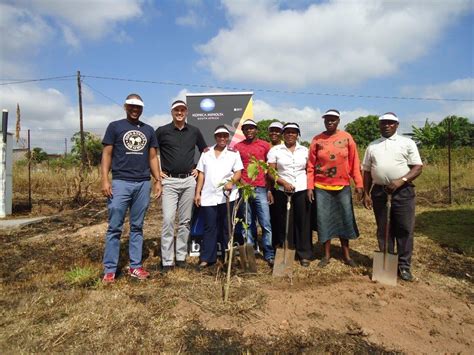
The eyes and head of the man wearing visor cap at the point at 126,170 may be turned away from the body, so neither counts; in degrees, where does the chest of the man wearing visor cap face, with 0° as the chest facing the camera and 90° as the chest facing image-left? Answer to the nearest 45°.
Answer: approximately 0°

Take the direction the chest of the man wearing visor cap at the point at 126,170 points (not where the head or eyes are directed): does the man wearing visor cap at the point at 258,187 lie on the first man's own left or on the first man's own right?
on the first man's own left

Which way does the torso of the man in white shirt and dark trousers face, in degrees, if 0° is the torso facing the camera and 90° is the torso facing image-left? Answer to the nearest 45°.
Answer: approximately 0°

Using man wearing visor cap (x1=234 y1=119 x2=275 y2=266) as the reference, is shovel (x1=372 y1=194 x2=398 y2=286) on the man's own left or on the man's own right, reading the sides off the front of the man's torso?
on the man's own left

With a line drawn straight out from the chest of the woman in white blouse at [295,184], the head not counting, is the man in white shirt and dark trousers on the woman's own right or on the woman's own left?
on the woman's own left

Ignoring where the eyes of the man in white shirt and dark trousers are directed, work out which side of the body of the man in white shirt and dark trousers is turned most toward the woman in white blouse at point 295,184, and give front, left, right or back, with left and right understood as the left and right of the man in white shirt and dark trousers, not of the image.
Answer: right

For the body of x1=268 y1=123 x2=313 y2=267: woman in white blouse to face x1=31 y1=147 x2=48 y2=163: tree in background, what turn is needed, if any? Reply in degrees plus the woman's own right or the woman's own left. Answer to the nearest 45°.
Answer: approximately 135° to the woman's own right

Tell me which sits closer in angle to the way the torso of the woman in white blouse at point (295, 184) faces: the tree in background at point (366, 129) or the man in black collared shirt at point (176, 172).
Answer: the man in black collared shirt

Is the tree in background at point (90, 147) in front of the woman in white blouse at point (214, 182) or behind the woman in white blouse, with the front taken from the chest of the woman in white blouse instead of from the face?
behind
